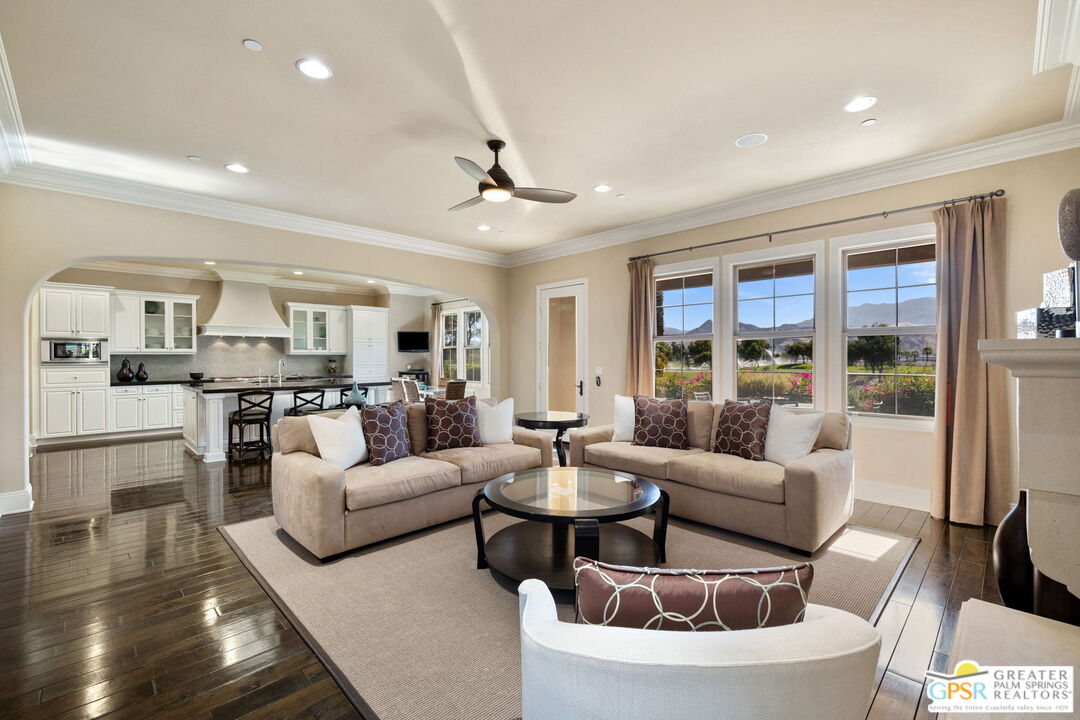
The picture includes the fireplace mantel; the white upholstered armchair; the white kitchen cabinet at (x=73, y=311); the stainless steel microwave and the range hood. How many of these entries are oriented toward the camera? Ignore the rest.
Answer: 3

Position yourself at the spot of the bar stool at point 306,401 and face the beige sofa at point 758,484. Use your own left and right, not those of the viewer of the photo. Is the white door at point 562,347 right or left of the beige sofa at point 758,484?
left

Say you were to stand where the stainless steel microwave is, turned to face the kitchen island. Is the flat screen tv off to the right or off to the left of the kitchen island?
left

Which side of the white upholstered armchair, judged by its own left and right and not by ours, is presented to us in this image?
back

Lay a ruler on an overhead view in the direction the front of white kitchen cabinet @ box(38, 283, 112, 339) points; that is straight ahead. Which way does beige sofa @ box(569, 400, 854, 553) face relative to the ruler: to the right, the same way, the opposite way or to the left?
to the right

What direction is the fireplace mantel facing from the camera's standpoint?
to the viewer's left

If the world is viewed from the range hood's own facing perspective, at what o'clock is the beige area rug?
The beige area rug is roughly at 12 o'clock from the range hood.

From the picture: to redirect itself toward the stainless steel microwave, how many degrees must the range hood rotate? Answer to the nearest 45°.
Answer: approximately 90° to its right

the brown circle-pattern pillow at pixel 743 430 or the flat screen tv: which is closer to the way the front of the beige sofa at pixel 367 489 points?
the brown circle-pattern pillow
